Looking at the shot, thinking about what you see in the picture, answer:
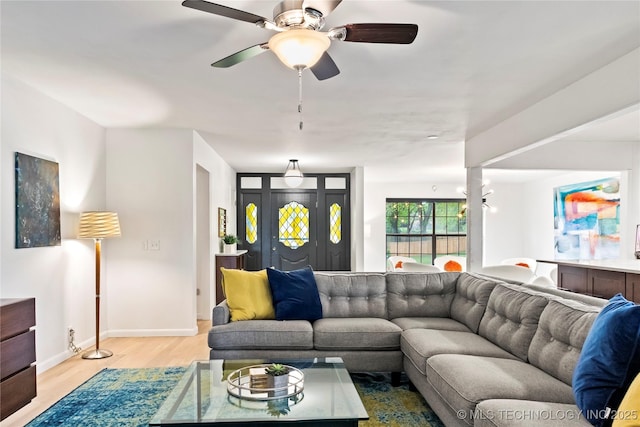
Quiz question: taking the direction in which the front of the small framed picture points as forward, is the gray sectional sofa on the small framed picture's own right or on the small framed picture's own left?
on the small framed picture's own right

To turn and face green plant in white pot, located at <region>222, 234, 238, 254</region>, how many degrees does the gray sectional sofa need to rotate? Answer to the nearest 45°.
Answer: approximately 90° to its right

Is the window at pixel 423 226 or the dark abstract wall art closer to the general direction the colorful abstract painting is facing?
the dark abstract wall art

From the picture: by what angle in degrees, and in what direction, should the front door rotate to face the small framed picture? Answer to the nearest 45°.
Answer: approximately 45° to its right

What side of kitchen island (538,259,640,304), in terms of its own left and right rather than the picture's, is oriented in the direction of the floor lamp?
front

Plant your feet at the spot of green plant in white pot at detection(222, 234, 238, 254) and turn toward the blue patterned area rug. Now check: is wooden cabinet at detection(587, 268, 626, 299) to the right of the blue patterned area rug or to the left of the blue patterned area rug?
left

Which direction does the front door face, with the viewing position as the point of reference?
facing the viewer

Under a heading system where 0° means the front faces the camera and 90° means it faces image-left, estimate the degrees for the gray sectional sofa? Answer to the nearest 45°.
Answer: approximately 45°

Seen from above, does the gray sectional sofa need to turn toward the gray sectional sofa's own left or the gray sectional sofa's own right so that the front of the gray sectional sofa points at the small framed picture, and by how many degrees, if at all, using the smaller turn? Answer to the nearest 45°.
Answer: approximately 90° to the gray sectional sofa's own right

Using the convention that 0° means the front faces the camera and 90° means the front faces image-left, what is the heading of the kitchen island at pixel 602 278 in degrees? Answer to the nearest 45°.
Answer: approximately 45°

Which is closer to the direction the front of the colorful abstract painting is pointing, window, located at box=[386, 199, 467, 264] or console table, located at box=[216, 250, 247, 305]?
the console table

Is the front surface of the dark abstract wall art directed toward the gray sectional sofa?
yes

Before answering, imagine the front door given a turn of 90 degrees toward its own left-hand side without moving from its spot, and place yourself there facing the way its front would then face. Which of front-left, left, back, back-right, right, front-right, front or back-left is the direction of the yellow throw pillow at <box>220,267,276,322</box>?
right

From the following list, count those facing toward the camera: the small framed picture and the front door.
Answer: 1

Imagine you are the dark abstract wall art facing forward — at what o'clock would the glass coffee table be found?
The glass coffee table is roughly at 1 o'clock from the dark abstract wall art.

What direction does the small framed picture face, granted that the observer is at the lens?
facing to the right of the viewer
